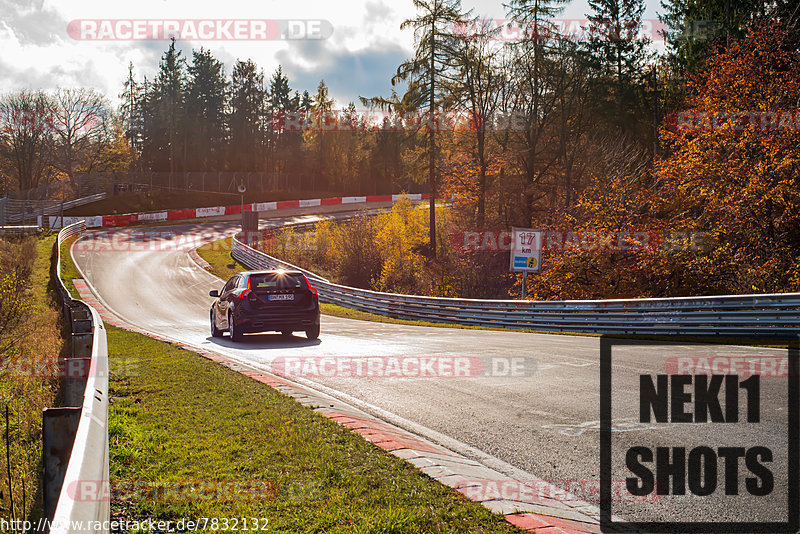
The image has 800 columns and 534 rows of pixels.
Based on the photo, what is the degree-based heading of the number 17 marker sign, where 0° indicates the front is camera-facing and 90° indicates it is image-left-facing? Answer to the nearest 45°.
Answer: approximately 0°

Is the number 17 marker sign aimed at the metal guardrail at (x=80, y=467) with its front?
yes

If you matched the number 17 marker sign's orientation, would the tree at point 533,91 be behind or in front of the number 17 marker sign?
behind

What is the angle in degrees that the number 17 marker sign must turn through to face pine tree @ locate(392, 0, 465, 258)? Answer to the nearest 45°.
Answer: approximately 180°

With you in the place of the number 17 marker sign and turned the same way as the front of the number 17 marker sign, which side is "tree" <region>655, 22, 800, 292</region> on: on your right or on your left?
on your left

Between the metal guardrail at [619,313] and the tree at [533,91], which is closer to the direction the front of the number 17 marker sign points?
the metal guardrail

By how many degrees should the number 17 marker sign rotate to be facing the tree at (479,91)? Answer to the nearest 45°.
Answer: approximately 180°
